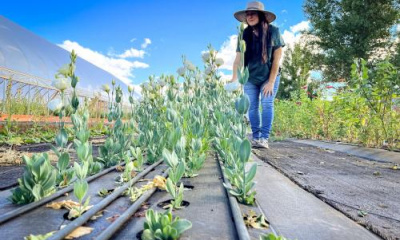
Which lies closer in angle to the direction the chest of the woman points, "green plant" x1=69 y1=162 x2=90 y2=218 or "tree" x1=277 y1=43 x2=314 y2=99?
the green plant

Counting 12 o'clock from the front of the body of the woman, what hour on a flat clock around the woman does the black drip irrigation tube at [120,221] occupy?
The black drip irrigation tube is roughly at 11 o'clock from the woman.

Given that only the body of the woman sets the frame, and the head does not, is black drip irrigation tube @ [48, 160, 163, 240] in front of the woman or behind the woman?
in front

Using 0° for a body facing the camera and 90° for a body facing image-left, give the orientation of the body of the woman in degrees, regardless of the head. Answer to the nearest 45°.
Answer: approximately 45°

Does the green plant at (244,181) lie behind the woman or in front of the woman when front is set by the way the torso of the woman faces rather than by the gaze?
in front

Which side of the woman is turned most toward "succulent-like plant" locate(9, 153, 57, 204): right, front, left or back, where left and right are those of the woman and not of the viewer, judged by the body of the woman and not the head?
front

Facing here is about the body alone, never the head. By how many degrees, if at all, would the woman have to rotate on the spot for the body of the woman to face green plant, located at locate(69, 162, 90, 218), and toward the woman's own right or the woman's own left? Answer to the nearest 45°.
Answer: approximately 45° to the woman's own left

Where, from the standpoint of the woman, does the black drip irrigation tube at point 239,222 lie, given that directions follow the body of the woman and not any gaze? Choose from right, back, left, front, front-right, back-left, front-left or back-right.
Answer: front-left
